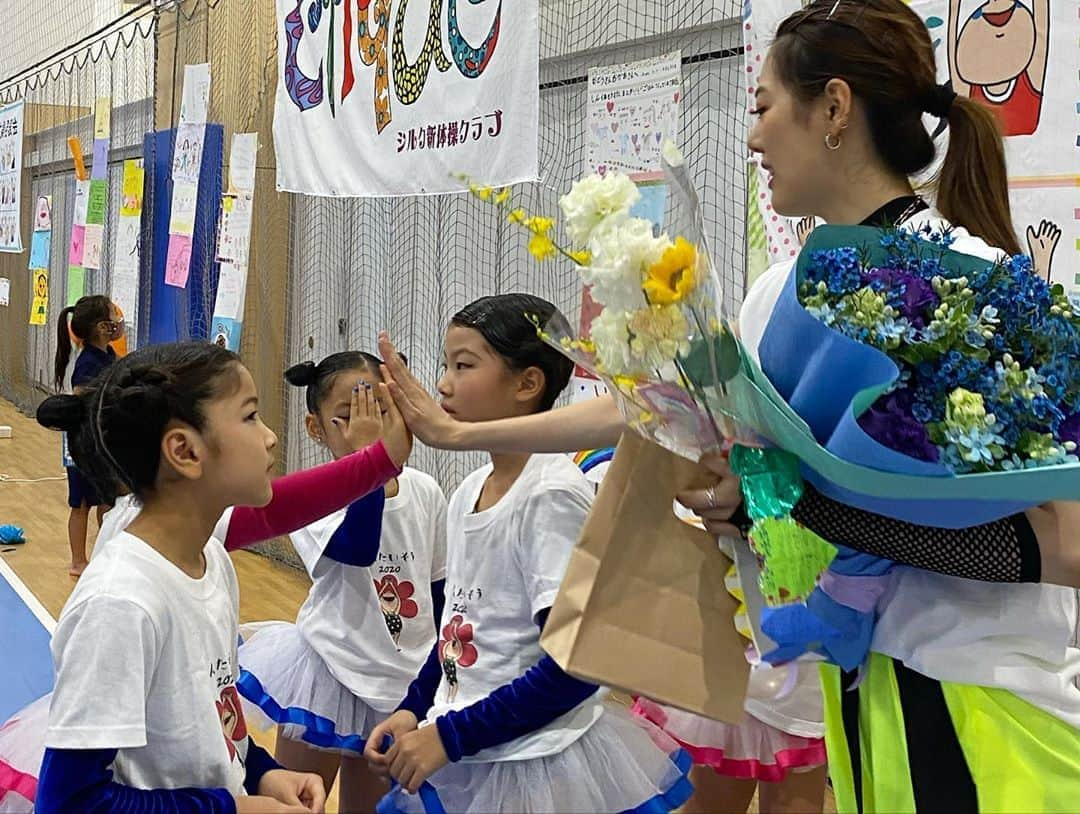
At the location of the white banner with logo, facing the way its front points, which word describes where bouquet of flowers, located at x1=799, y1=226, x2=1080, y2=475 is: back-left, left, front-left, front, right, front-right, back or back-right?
front

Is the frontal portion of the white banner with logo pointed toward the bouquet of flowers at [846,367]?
yes

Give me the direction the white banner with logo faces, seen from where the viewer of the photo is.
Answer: facing the viewer

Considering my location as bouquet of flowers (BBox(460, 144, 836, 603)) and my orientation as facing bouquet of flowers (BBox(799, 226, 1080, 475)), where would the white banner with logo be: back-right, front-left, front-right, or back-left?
back-left

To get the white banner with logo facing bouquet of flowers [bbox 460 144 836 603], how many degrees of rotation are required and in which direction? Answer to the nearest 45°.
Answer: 0° — it already faces it
